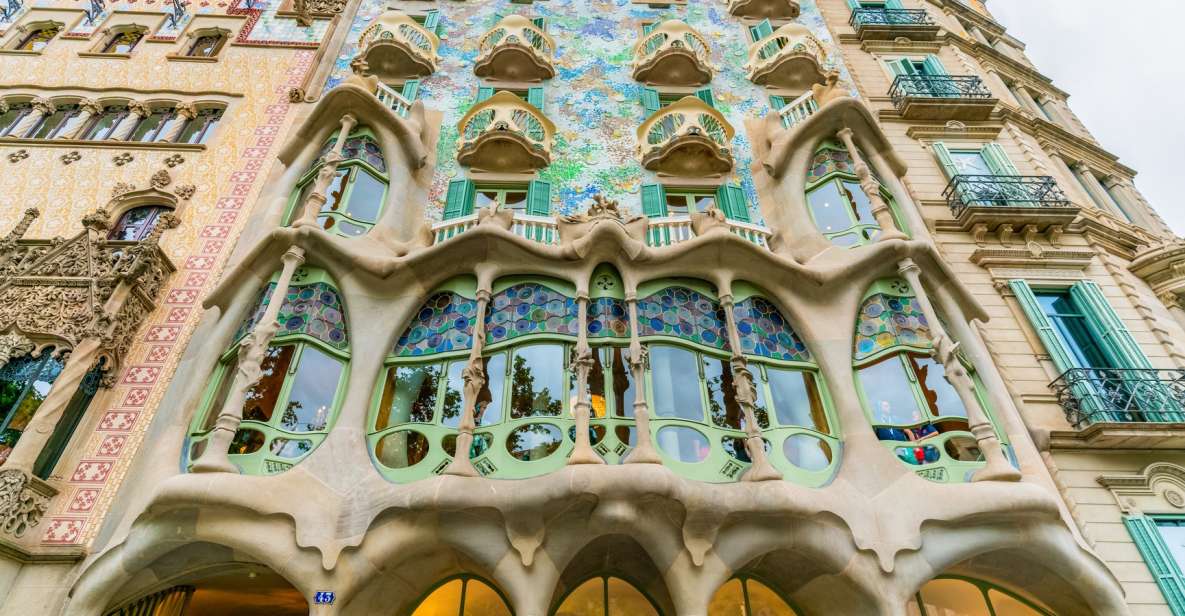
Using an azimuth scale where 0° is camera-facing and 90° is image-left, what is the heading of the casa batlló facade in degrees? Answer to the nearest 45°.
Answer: approximately 0°
